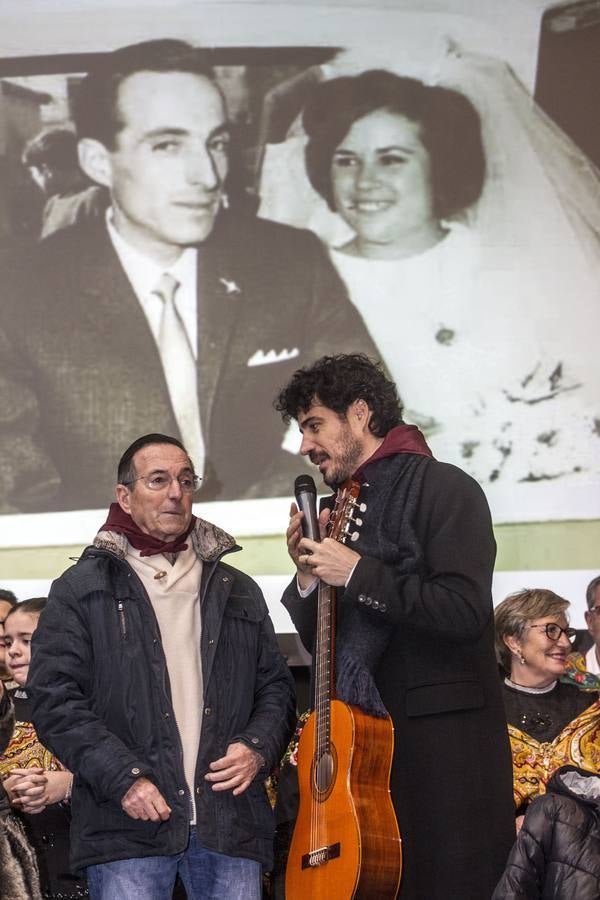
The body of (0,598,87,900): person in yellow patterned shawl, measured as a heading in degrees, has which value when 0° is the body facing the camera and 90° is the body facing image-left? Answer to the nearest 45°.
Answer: approximately 45°

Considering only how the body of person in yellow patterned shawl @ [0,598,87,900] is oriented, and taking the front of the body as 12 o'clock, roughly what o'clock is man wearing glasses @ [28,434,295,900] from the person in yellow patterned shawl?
The man wearing glasses is roughly at 10 o'clock from the person in yellow patterned shawl.
